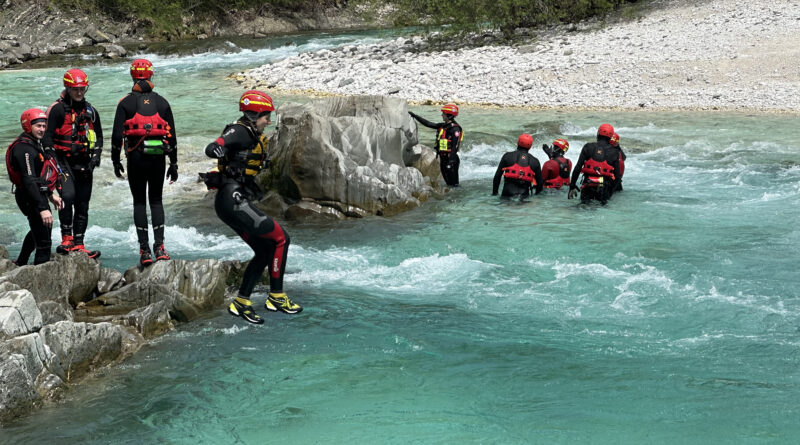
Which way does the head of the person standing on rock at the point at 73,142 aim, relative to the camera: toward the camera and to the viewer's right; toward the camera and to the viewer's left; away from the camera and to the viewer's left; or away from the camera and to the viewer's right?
toward the camera and to the viewer's right

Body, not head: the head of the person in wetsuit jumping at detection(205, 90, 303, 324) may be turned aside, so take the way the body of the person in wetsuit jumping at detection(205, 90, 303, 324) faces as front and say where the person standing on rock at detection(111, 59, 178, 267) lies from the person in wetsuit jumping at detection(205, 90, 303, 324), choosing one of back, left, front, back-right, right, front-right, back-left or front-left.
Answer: back-left

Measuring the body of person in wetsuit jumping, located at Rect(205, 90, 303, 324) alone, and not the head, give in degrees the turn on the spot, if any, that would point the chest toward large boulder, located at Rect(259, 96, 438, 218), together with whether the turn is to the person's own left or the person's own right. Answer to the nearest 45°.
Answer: approximately 90° to the person's own left

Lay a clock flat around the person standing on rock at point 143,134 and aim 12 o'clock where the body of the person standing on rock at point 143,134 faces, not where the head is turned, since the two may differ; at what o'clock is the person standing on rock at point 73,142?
the person standing on rock at point 73,142 is roughly at 10 o'clock from the person standing on rock at point 143,134.

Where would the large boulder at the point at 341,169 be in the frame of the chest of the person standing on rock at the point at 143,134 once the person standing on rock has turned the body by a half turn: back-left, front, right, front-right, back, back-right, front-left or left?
back-left

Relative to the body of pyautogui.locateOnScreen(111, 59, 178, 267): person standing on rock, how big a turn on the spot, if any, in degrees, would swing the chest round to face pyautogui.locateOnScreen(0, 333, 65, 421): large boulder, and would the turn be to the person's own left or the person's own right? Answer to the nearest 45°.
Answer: approximately 180°

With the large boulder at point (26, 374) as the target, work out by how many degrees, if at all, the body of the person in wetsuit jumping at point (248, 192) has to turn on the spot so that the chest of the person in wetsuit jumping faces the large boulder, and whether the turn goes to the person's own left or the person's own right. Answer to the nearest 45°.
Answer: approximately 135° to the person's own right

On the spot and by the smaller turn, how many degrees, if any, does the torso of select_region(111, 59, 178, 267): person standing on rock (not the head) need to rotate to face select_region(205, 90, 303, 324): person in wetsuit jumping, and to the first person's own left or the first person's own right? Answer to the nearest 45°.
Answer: approximately 135° to the first person's own right

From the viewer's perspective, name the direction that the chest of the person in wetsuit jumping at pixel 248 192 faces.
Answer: to the viewer's right

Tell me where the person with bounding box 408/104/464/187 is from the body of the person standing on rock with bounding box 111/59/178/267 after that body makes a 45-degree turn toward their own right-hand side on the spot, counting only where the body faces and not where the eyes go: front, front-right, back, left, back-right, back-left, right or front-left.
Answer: front

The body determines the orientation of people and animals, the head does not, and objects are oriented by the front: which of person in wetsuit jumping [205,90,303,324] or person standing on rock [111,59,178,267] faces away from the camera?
person standing on rock [111,59,178,267]

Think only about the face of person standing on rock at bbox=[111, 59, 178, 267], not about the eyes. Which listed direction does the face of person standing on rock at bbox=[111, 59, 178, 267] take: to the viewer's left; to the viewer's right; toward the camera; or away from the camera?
away from the camera

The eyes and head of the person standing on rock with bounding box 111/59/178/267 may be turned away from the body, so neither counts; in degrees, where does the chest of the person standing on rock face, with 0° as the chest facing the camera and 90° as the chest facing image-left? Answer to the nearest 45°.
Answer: approximately 180°

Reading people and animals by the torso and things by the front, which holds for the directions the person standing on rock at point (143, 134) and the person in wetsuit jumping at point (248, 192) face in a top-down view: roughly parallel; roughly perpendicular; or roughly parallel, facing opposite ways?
roughly perpendicular

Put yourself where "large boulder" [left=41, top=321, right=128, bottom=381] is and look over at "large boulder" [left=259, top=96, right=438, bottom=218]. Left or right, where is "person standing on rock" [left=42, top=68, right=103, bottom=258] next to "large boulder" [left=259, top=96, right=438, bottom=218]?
left

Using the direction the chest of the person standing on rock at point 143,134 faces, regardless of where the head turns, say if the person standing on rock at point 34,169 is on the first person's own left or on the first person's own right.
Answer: on the first person's own left

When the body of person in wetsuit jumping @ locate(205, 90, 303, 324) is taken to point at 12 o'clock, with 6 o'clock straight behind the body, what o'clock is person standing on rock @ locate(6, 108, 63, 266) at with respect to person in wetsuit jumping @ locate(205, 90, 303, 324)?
person standing on rock @ locate(6, 108, 63, 266) is roughly at 7 o'clock from person in wetsuit jumping @ locate(205, 90, 303, 324).

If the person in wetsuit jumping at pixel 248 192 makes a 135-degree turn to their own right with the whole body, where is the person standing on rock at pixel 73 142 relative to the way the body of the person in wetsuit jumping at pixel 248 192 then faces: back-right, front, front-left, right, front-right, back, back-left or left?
right

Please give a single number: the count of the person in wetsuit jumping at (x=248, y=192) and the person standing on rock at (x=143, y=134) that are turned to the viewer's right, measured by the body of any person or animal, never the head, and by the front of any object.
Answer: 1
